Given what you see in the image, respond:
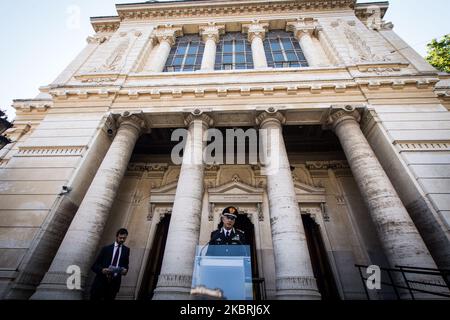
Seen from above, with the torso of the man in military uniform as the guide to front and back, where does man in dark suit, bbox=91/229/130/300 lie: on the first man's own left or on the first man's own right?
on the first man's own right

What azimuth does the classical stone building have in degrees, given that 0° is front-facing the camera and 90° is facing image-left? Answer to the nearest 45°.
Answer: approximately 0°

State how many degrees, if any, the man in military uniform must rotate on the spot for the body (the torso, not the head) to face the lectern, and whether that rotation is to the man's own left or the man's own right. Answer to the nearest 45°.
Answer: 0° — they already face it
